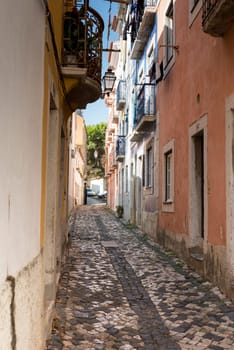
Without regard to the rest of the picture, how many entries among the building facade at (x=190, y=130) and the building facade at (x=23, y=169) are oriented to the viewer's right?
1

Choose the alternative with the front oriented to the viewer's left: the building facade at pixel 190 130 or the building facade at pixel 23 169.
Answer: the building facade at pixel 190 130

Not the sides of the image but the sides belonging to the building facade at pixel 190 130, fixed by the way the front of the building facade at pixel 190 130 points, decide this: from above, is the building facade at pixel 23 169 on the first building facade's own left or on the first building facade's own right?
on the first building facade's own left

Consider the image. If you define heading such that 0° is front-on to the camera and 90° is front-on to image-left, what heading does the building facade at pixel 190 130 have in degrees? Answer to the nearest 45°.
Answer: approximately 90°

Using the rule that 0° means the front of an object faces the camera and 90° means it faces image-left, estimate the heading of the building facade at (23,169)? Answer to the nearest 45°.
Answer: approximately 270°

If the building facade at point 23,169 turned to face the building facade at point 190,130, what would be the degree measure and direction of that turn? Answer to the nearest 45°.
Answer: approximately 45° to its left
